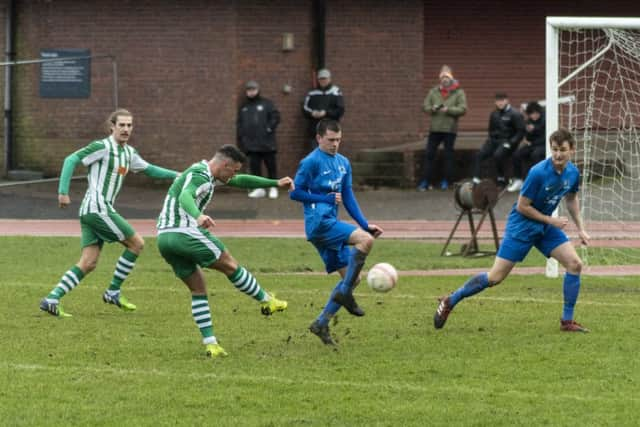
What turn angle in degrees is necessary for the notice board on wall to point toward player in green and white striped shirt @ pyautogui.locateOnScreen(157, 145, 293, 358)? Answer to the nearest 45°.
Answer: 0° — it already faces them

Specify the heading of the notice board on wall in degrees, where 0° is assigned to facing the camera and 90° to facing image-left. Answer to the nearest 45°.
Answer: approximately 0°

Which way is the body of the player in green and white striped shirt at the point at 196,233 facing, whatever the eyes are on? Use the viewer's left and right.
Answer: facing to the right of the viewer

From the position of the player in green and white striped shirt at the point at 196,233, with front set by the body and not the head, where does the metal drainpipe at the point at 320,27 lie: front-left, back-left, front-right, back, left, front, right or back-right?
left

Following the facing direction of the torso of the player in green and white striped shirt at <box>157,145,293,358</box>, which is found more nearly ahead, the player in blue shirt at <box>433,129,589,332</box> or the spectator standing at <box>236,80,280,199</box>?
the player in blue shirt

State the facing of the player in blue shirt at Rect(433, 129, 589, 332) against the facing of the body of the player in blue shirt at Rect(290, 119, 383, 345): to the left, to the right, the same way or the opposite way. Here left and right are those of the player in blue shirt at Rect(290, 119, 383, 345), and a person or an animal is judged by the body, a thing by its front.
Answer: the same way

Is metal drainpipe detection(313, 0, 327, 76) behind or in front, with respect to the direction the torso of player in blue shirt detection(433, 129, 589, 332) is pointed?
behind

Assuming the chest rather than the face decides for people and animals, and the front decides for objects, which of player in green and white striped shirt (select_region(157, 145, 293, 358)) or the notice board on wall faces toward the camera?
the notice board on wall

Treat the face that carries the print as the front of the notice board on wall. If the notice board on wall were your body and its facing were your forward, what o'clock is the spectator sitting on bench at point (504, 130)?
The spectator sitting on bench is roughly at 10 o'clock from the notice board on wall.

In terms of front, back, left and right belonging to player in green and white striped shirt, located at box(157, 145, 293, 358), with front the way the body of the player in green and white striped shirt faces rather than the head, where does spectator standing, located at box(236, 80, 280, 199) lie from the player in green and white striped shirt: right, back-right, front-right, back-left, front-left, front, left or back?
left

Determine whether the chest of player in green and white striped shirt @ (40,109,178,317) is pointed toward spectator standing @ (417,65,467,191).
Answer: no

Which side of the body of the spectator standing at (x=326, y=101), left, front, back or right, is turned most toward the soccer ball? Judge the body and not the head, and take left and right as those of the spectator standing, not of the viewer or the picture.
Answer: front

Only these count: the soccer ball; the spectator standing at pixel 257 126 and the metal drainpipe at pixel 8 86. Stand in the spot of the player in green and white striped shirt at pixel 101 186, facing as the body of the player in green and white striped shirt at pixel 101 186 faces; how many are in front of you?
1

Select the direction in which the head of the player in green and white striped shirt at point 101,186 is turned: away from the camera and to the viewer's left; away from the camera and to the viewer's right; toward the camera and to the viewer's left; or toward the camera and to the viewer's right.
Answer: toward the camera and to the viewer's right

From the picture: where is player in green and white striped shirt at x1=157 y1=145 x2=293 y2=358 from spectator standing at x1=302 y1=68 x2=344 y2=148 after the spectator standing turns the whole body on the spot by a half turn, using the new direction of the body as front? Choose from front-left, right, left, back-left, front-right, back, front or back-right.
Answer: back

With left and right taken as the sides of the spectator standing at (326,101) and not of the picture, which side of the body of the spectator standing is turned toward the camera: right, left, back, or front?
front

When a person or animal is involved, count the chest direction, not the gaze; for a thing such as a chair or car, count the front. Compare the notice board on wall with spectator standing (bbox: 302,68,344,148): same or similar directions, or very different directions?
same or similar directions

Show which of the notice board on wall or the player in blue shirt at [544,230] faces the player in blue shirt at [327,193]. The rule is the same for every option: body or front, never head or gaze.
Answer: the notice board on wall

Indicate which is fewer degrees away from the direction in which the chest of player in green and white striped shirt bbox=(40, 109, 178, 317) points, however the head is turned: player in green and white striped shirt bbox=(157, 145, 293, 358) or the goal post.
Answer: the player in green and white striped shirt

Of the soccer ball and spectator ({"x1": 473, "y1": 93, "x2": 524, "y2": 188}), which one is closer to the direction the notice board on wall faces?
the soccer ball

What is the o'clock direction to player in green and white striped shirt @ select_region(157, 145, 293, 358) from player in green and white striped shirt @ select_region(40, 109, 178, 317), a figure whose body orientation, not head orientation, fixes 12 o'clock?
player in green and white striped shirt @ select_region(157, 145, 293, 358) is roughly at 1 o'clock from player in green and white striped shirt @ select_region(40, 109, 178, 317).
